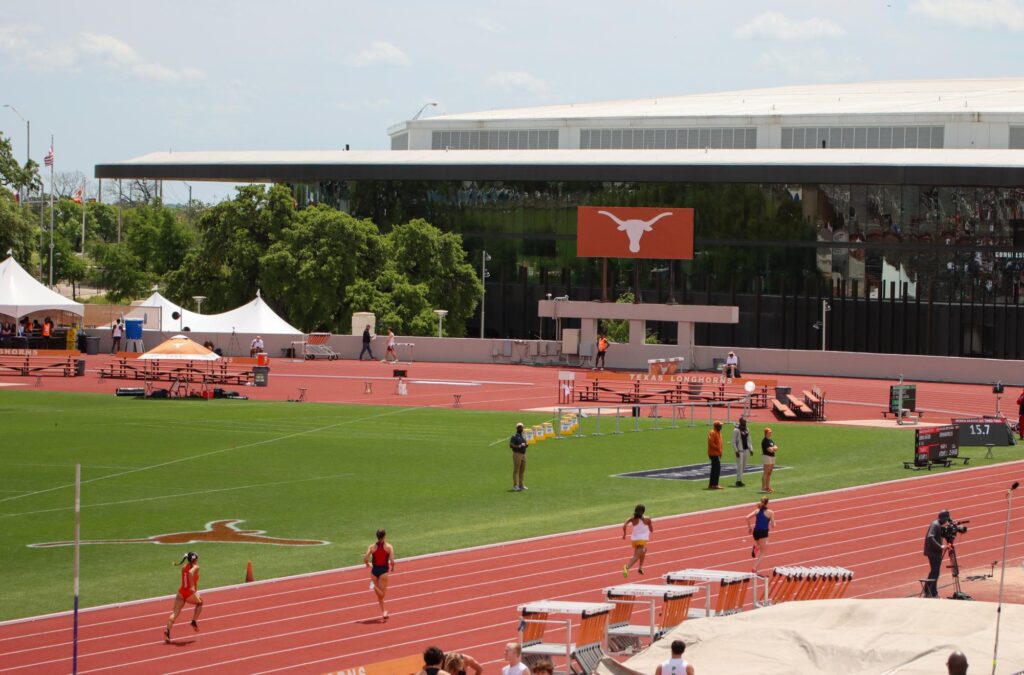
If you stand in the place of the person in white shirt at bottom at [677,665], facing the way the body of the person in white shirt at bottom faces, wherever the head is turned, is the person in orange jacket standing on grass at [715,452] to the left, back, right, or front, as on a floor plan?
front

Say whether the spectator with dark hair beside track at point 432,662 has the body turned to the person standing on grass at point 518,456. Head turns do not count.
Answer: yes

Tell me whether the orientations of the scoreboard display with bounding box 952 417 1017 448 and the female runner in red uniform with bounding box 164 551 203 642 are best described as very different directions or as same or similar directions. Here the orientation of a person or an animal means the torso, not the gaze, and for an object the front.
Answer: very different directions

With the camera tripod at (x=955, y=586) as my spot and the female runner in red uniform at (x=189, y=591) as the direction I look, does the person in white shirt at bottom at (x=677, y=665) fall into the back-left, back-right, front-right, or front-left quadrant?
front-left

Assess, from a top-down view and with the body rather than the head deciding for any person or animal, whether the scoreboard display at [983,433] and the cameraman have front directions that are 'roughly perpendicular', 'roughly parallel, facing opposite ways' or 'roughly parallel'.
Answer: roughly perpendicular

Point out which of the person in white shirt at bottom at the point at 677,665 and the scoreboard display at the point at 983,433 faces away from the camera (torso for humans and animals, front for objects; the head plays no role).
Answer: the person in white shirt at bottom

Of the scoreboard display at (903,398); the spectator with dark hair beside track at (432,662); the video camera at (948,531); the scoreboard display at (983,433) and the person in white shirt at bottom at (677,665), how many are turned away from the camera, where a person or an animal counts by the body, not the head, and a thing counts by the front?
2

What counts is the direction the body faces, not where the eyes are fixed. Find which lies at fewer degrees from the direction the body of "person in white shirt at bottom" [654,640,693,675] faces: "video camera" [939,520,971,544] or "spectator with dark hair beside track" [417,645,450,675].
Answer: the video camera

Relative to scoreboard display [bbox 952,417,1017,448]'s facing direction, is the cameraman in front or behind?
in front

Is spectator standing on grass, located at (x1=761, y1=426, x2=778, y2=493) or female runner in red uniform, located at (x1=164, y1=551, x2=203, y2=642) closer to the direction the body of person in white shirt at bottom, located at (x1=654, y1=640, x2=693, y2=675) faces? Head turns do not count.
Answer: the spectator standing on grass

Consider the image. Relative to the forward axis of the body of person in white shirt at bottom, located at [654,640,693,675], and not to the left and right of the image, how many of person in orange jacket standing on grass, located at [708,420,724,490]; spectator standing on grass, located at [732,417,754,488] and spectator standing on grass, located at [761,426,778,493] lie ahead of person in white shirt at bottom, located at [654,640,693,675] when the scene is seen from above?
3

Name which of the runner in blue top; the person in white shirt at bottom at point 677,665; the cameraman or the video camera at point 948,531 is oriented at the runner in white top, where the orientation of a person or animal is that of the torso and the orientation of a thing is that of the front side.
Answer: the person in white shirt at bottom

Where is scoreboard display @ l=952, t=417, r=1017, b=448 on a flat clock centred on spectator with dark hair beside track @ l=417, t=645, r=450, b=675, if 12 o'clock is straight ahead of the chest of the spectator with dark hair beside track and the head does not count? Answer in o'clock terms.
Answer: The scoreboard display is roughly at 1 o'clock from the spectator with dark hair beside track.

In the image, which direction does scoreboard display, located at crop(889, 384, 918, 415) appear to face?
toward the camera

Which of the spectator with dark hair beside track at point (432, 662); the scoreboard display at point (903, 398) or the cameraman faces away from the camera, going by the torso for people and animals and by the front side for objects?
the spectator with dark hair beside track

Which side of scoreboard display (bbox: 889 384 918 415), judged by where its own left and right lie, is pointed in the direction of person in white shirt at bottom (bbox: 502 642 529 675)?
front
